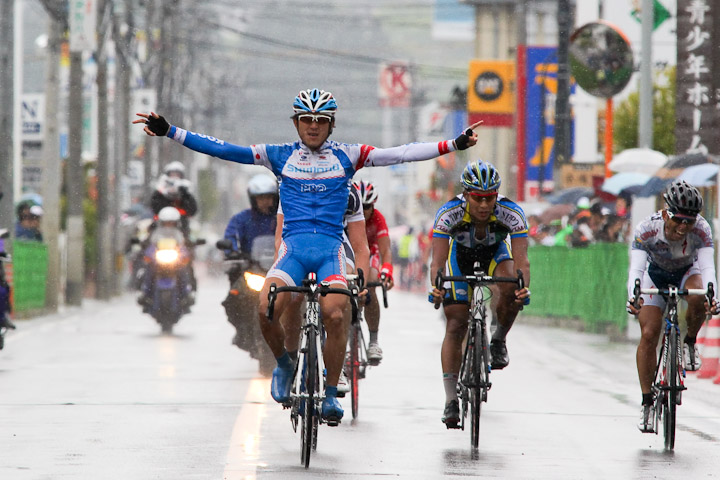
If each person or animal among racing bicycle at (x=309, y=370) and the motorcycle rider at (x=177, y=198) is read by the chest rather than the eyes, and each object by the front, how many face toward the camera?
2

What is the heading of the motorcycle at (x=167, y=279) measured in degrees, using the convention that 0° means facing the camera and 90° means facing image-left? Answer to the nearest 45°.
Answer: approximately 0°

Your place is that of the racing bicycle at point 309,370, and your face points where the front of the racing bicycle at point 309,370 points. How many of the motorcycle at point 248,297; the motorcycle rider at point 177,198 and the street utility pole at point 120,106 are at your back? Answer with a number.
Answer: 3
